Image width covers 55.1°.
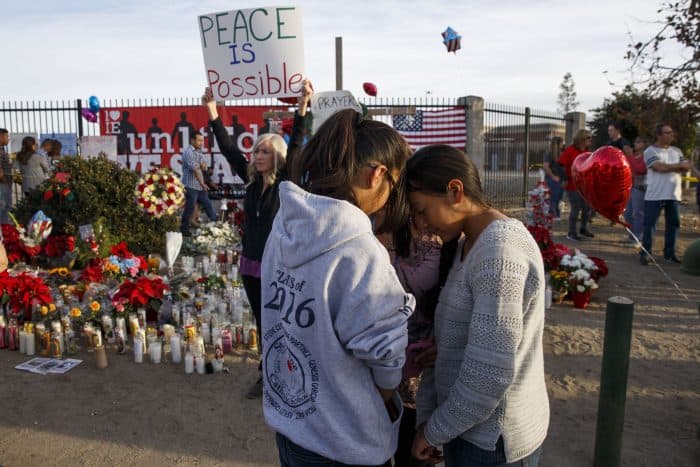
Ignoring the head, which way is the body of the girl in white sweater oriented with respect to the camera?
to the viewer's left

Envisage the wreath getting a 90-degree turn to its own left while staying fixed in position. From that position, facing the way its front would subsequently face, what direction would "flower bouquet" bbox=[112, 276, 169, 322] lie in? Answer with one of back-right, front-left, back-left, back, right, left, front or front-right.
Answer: right

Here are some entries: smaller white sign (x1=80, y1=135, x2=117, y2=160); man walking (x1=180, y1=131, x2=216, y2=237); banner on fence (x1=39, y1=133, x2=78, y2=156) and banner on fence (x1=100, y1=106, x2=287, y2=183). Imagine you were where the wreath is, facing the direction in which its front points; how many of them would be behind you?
4

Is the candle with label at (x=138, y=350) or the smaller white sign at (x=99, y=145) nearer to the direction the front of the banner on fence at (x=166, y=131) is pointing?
the candle with label

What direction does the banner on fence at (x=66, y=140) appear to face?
toward the camera

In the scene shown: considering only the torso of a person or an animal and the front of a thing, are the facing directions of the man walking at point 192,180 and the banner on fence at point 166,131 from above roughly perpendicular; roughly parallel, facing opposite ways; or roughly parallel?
roughly perpendicular

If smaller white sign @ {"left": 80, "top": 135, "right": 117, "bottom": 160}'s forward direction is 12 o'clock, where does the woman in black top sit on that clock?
The woman in black top is roughly at 12 o'clock from the smaller white sign.

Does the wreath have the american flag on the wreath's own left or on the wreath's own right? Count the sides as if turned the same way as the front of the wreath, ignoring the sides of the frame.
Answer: on the wreath's own left

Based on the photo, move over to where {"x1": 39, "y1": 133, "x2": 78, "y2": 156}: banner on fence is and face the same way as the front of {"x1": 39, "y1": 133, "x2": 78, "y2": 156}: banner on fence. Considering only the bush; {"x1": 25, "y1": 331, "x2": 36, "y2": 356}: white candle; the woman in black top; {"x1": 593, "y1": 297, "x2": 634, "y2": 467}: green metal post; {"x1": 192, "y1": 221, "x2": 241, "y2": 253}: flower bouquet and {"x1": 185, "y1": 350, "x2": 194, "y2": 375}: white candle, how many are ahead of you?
6

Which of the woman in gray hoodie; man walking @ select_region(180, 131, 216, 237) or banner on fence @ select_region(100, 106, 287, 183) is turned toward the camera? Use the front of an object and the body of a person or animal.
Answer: the banner on fence

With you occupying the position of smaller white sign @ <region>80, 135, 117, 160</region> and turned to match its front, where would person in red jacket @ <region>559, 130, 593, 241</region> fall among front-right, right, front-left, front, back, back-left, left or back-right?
front-left
